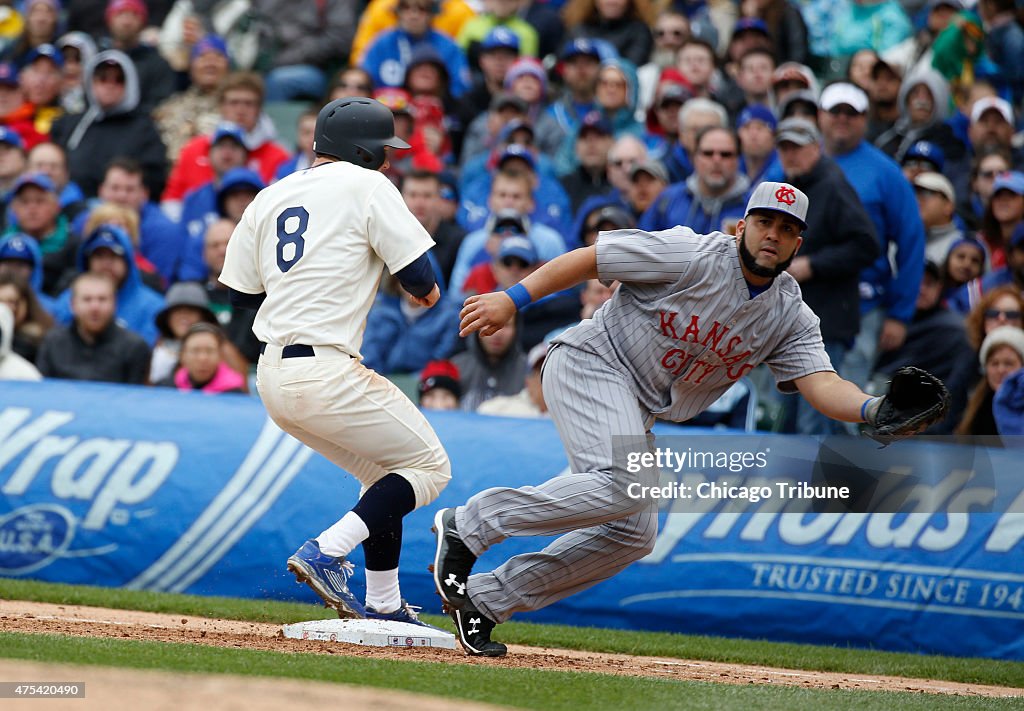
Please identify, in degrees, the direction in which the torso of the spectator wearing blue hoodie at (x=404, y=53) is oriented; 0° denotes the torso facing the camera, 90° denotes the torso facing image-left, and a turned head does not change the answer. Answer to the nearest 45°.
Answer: approximately 0°

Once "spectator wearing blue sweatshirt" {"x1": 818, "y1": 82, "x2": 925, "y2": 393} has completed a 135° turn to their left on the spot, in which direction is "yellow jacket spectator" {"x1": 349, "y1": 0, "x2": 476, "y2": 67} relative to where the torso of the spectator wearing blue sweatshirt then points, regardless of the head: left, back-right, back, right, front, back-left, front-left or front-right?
back-left

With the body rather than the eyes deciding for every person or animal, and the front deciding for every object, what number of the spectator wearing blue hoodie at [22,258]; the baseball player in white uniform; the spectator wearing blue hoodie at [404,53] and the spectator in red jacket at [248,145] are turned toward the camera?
3

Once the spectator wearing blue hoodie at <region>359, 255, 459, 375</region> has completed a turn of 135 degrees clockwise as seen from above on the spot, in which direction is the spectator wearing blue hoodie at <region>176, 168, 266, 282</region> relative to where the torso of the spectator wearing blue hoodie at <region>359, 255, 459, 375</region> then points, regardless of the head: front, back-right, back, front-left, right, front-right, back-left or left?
front

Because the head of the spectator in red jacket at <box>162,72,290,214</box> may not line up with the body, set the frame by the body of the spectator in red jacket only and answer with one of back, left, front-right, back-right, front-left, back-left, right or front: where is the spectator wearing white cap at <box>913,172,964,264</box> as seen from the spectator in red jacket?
front-left

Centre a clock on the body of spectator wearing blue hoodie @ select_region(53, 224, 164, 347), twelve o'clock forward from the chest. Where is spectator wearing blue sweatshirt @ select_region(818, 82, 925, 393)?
spectator wearing blue sweatshirt @ select_region(818, 82, 925, 393) is roughly at 10 o'clock from spectator wearing blue hoodie @ select_region(53, 224, 164, 347).

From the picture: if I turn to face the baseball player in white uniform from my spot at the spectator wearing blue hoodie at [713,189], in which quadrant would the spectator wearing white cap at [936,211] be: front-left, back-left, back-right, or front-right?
back-left

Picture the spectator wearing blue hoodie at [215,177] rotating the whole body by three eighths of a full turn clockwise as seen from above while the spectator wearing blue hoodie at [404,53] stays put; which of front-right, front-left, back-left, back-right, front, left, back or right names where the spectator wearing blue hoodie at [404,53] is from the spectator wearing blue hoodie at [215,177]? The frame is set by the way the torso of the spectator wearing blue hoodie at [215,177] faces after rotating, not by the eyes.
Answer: right
